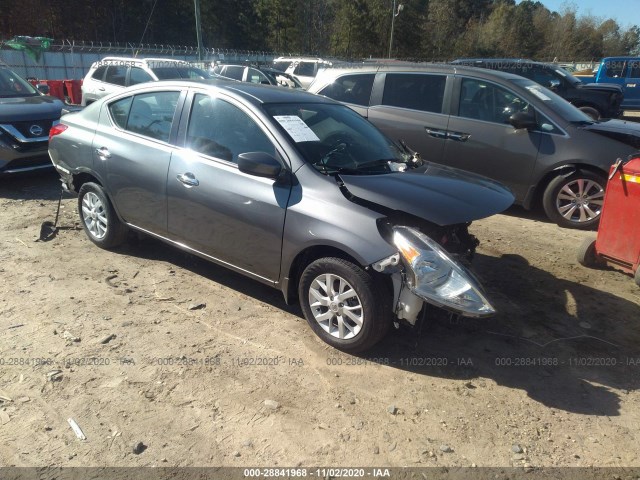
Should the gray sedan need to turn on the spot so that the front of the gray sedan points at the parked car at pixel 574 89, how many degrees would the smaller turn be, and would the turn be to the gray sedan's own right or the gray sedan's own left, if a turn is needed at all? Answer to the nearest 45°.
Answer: approximately 90° to the gray sedan's own left

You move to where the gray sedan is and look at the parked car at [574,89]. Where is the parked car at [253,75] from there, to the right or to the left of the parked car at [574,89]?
left

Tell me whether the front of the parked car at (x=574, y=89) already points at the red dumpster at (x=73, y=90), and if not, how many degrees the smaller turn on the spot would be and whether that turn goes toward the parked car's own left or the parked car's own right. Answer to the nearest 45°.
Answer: approximately 135° to the parked car's own right

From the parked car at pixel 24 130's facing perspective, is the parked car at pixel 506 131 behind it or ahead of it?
ahead

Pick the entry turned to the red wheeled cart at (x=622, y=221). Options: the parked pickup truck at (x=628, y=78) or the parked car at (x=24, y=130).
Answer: the parked car at (x=24, y=130)
